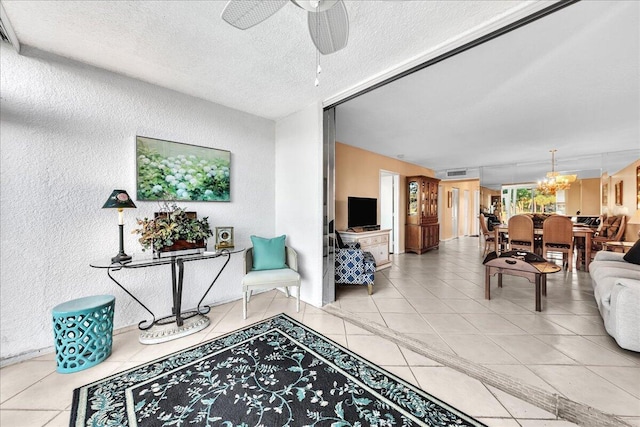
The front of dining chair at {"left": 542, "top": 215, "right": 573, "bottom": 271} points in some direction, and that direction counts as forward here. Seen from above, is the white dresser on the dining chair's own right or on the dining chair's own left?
on the dining chair's own left

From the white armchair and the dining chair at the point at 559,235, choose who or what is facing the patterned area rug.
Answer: the white armchair

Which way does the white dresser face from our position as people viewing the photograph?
facing the viewer and to the right of the viewer

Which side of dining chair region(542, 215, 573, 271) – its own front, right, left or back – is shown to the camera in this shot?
back

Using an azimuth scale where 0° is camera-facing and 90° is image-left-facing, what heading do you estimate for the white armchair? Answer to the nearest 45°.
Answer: approximately 0°

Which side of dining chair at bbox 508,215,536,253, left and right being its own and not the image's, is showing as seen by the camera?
back

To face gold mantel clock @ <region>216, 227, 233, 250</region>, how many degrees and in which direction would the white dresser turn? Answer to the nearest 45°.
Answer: approximately 90° to its right

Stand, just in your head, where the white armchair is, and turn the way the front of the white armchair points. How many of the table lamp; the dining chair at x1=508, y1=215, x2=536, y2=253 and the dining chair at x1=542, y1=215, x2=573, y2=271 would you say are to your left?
2

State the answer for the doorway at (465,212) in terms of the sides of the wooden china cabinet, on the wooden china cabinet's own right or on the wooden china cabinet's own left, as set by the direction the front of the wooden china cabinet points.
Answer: on the wooden china cabinet's own left

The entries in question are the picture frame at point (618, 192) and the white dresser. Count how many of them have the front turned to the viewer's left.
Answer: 1

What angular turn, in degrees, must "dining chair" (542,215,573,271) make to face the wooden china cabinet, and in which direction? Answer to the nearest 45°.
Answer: approximately 90° to its left

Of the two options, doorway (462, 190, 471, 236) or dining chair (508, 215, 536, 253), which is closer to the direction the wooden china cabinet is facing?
the dining chair

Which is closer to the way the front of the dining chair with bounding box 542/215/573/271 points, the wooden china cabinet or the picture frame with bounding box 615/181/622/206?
the picture frame

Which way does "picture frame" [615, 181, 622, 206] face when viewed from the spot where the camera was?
facing to the left of the viewer

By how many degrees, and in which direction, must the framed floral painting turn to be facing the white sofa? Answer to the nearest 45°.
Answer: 0° — it already faces it

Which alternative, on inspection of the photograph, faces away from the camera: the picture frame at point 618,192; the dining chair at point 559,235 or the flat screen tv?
the dining chair

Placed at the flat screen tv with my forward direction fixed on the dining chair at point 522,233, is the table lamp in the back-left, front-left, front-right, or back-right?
back-right
